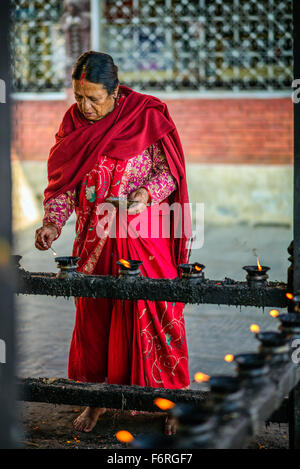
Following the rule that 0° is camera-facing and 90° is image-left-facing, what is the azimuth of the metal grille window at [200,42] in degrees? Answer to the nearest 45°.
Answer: approximately 0°

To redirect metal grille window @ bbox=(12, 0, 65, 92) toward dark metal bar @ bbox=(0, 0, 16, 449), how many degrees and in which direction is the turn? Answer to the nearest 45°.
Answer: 0° — it already faces it

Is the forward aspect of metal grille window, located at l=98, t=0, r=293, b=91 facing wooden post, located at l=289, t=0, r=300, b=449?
yes

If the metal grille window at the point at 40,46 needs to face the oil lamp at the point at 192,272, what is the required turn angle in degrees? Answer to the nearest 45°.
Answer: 0° — it already faces it

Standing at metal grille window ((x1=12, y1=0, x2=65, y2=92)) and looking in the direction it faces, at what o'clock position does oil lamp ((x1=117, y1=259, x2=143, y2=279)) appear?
The oil lamp is roughly at 12 o'clock from the metal grille window.

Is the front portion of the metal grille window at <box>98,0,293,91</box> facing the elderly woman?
yes

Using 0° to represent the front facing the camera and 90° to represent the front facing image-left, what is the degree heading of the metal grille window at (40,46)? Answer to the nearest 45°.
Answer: approximately 0°
